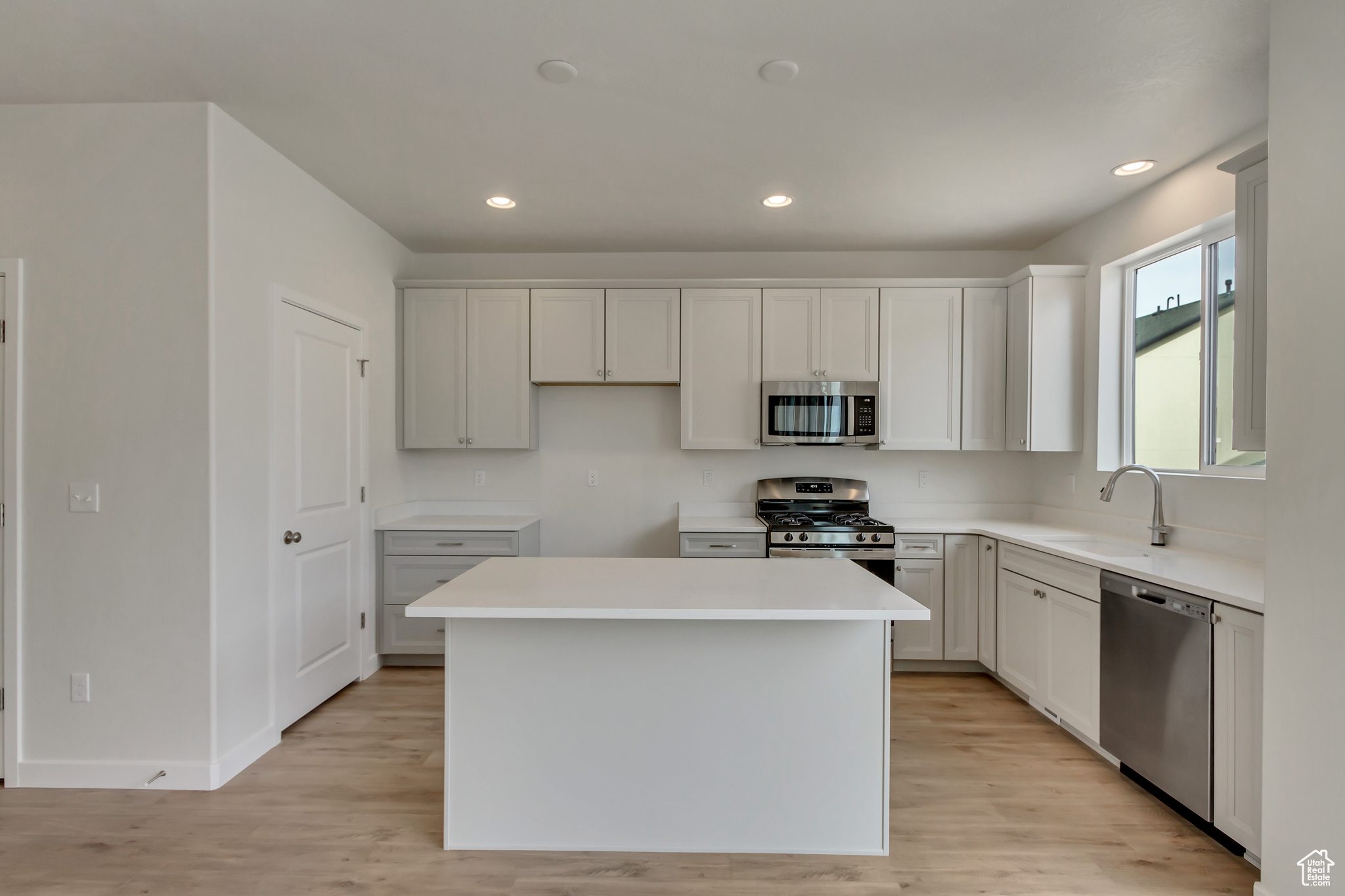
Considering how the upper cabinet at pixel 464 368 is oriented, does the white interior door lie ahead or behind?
ahead

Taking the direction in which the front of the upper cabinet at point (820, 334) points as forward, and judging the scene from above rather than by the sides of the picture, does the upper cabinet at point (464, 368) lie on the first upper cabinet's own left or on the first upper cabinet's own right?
on the first upper cabinet's own right

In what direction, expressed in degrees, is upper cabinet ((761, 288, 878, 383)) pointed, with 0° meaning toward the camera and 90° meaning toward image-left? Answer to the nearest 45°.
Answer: approximately 0°

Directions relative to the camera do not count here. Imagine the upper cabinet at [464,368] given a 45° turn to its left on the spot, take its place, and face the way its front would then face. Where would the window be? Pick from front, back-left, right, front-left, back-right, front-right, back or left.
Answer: front

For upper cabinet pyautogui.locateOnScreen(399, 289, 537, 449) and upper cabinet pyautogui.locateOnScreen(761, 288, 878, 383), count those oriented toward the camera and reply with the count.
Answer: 2

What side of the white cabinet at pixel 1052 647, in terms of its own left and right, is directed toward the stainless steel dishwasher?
left

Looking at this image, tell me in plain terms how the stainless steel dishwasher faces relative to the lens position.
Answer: facing the viewer and to the left of the viewer

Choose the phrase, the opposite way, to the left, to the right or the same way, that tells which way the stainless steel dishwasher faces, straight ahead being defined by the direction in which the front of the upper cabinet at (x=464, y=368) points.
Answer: to the right
